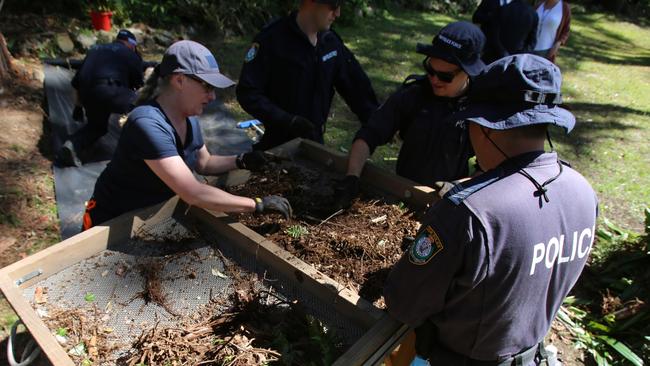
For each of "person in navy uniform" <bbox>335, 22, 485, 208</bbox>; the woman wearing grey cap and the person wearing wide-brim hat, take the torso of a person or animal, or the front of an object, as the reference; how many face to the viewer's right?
1

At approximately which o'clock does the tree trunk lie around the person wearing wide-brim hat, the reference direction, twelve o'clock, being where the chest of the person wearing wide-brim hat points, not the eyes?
The tree trunk is roughly at 11 o'clock from the person wearing wide-brim hat.

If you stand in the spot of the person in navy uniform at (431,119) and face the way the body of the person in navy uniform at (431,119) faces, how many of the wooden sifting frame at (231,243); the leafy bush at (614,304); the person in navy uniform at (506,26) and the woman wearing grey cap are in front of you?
2

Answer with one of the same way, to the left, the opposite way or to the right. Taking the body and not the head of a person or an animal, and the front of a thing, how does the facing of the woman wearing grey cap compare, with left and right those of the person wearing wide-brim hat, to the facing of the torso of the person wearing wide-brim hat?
to the right

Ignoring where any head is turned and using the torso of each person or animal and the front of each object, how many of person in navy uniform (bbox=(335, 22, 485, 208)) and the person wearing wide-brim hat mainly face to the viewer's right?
0

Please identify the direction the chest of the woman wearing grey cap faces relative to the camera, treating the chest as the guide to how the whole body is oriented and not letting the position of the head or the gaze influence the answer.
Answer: to the viewer's right

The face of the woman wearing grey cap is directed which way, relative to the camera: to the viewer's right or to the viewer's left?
to the viewer's right

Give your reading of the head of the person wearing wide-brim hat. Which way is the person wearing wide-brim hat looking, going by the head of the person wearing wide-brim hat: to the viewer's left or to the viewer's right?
to the viewer's left

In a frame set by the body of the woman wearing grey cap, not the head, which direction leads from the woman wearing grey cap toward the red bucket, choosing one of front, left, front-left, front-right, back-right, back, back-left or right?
left

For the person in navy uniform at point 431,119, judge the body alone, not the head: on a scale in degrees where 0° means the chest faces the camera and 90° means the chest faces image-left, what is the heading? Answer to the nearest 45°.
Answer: approximately 45°

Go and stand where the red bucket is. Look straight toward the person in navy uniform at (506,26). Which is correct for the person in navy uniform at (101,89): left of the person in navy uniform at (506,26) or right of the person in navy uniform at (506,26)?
right

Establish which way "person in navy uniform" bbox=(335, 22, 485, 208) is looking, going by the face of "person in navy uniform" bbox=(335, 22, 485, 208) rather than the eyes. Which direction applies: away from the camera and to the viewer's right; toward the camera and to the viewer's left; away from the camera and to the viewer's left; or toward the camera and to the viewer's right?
toward the camera and to the viewer's left

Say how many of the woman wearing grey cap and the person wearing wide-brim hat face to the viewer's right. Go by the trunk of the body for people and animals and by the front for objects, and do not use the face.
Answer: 1
